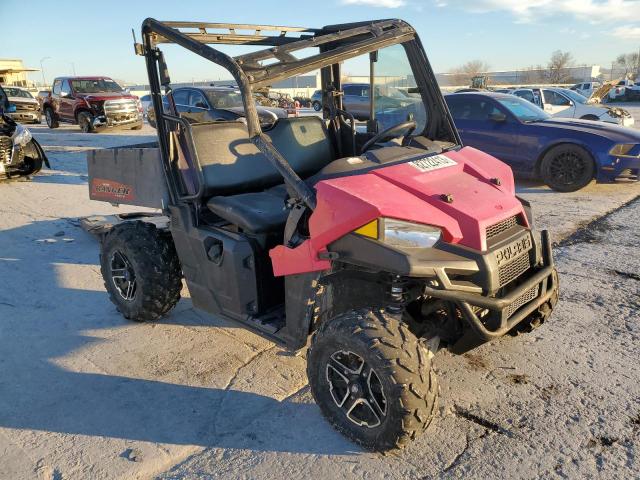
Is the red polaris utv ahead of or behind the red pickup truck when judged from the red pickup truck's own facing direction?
ahead

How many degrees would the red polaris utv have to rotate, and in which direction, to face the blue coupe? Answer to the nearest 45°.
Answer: approximately 90° to its left

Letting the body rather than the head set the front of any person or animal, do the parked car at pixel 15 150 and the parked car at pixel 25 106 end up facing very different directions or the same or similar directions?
same or similar directions

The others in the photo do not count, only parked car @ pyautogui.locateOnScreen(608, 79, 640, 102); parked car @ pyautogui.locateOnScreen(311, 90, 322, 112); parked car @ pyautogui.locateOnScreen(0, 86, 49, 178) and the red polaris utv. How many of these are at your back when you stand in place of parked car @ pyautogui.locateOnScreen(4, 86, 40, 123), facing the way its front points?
0

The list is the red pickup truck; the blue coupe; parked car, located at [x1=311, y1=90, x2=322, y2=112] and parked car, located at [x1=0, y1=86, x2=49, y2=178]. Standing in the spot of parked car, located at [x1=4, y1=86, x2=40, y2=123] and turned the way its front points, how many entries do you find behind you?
0

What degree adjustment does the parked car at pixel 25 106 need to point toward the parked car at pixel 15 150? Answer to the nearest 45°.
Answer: approximately 45° to its right

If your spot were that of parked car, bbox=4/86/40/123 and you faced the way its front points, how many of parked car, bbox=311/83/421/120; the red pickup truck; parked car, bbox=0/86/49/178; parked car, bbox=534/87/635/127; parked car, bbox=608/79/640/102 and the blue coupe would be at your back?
0

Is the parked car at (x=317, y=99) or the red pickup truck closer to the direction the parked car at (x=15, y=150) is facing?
the parked car

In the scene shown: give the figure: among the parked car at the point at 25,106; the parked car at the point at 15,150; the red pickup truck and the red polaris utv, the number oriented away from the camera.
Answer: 0

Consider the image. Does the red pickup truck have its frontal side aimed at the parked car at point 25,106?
no

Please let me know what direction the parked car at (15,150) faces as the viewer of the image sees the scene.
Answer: facing the viewer and to the right of the viewer

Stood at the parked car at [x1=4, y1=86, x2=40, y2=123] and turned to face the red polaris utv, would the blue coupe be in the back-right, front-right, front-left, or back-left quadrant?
front-left

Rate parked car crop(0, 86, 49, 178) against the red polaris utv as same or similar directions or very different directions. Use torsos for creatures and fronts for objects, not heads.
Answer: same or similar directions

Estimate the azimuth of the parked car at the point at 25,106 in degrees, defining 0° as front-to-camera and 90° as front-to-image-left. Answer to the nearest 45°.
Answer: approximately 315°

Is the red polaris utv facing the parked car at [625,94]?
no

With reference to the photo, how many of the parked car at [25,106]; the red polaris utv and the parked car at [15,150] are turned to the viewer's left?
0

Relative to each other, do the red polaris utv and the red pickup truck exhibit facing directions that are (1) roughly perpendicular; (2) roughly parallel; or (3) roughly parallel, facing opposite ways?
roughly parallel

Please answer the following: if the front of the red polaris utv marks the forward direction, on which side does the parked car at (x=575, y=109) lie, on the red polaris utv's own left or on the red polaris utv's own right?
on the red polaris utv's own left

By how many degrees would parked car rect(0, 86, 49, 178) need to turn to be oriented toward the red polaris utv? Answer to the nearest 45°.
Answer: approximately 45° to its right

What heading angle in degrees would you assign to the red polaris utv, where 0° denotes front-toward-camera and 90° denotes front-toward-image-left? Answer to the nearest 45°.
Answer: approximately 315°

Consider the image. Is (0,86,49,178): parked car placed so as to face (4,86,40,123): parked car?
no

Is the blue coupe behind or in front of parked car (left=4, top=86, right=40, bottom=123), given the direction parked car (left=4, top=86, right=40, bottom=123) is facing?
in front

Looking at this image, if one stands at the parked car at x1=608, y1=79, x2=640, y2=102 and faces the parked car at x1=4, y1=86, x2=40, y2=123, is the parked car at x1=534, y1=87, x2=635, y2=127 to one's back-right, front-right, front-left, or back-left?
front-left
